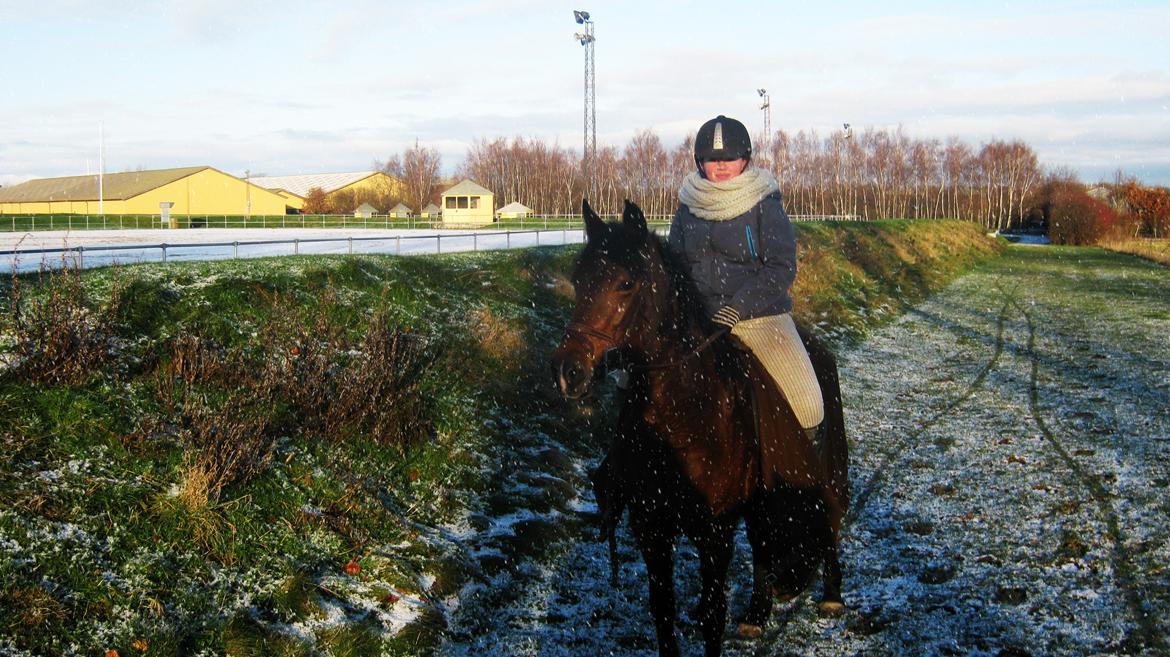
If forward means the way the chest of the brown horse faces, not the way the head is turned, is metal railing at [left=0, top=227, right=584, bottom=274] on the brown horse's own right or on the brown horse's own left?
on the brown horse's own right

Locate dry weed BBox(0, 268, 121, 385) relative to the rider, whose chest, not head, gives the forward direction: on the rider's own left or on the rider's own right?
on the rider's own right

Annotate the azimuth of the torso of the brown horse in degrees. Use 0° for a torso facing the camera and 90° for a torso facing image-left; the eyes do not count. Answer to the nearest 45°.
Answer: approximately 45°

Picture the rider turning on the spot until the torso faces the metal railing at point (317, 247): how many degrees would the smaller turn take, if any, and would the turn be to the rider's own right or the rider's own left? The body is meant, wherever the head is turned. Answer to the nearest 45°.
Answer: approximately 90° to the rider's own right

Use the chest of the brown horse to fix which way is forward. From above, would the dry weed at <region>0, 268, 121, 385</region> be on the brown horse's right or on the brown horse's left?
on the brown horse's right

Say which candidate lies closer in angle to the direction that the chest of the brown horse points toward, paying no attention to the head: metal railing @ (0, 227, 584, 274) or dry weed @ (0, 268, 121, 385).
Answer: the dry weed

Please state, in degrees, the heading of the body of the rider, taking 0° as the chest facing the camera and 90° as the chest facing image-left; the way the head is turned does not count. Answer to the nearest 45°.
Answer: approximately 45°
